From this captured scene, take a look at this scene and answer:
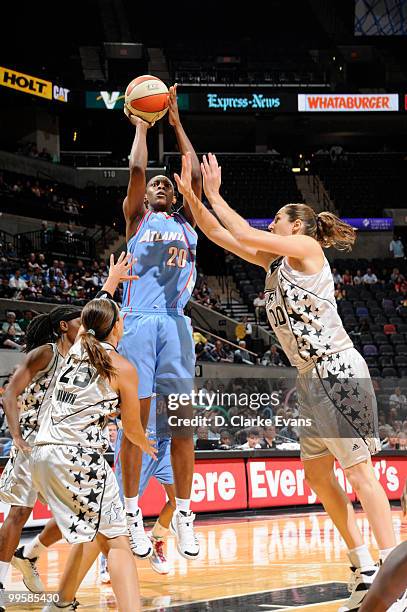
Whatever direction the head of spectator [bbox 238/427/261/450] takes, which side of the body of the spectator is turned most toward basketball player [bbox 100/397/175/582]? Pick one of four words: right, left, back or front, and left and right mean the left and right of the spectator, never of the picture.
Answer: front

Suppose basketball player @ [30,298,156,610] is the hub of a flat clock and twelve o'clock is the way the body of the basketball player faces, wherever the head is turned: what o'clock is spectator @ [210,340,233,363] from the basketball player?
The spectator is roughly at 11 o'clock from the basketball player.

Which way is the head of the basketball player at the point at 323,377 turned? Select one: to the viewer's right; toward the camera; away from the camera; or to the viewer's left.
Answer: to the viewer's left

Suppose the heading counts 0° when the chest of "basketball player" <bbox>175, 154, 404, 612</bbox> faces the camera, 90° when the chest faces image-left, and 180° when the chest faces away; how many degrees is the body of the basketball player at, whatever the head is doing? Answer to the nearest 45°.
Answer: approximately 90°

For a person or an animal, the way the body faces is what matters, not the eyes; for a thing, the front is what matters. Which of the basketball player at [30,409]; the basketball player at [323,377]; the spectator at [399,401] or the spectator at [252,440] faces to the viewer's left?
the basketball player at [323,377]

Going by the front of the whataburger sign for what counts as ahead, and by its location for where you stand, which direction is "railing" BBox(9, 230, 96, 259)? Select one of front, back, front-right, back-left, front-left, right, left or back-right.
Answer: front-right

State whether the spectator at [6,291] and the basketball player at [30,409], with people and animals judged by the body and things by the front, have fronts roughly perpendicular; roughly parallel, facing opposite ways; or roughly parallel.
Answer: roughly perpendicular

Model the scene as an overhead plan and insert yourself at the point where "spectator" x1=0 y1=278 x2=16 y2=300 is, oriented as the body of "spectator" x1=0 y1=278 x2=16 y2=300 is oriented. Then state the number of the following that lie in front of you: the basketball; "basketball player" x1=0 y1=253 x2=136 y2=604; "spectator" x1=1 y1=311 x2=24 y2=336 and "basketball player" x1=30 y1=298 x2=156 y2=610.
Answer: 4

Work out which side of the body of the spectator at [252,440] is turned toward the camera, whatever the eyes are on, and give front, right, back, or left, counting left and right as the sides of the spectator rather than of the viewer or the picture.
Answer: front

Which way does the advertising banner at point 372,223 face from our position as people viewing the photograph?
facing the viewer

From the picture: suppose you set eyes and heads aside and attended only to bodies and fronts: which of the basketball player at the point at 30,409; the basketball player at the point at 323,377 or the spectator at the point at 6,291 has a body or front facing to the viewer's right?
the basketball player at the point at 30,409

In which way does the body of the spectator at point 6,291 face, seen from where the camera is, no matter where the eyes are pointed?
toward the camera

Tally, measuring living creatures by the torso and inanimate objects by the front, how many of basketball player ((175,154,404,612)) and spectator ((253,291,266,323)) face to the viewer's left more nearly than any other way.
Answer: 1
